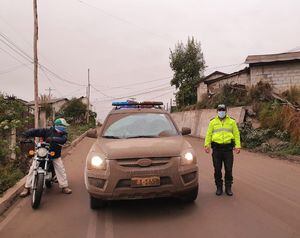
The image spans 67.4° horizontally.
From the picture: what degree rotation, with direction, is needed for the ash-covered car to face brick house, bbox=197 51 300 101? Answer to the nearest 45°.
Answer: approximately 135° to its left

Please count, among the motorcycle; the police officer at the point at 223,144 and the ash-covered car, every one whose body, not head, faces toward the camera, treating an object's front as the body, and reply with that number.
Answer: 3

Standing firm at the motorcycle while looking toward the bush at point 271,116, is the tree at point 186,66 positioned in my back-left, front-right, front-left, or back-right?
front-left

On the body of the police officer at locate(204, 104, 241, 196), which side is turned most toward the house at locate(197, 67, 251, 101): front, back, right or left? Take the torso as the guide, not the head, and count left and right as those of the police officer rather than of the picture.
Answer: back

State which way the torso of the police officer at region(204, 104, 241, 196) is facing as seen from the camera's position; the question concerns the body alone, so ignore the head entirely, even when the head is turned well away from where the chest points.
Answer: toward the camera

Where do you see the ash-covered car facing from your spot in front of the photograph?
facing the viewer

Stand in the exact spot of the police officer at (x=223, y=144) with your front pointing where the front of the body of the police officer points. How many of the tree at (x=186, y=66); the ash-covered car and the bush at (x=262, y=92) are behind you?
2

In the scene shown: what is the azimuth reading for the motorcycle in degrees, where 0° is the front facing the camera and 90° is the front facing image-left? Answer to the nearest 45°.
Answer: approximately 0°

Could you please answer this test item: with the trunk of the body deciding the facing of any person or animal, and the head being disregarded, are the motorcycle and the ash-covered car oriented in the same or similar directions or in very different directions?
same or similar directions

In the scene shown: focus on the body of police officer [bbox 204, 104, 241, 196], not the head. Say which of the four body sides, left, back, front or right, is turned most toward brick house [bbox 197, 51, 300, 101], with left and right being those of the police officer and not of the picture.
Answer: back

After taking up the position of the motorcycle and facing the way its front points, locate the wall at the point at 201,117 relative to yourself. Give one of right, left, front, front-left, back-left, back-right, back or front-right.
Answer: back-left

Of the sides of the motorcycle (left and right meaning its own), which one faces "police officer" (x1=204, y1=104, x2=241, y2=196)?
left

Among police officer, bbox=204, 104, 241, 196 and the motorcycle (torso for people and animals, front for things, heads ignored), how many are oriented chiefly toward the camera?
2

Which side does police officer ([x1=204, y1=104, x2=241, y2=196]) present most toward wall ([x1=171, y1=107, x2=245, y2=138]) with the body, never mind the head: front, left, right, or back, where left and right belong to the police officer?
back
